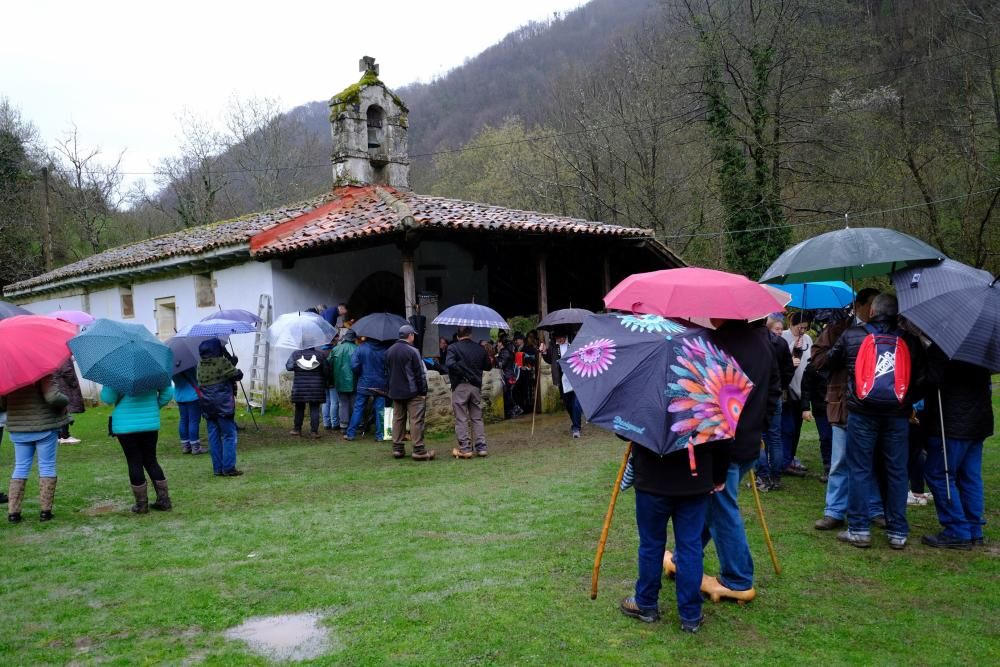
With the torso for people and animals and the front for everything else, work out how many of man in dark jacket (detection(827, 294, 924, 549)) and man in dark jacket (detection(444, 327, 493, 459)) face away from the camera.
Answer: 2

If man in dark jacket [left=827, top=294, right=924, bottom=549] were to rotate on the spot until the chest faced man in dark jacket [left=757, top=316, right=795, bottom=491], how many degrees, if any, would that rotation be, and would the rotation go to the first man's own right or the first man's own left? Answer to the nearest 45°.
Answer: approximately 45° to the first man's own left

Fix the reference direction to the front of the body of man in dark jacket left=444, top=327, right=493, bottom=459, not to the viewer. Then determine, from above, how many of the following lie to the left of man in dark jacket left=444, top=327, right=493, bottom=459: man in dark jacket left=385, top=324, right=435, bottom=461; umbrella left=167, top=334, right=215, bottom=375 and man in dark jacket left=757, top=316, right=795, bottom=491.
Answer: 2

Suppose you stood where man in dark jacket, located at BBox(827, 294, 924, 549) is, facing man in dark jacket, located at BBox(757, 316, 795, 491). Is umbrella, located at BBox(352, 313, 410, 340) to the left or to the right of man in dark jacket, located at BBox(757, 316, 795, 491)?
left

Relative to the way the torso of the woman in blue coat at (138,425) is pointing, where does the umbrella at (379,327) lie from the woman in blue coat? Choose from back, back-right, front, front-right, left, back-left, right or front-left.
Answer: front-right

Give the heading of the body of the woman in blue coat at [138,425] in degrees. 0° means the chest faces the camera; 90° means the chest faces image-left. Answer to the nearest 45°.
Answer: approximately 180°

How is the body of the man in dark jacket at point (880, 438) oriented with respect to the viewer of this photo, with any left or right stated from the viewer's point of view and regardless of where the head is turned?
facing away from the viewer

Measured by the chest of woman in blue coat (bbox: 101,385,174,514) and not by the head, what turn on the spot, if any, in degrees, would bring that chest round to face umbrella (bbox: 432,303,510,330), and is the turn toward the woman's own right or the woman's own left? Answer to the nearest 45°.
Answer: approximately 45° to the woman's own right
